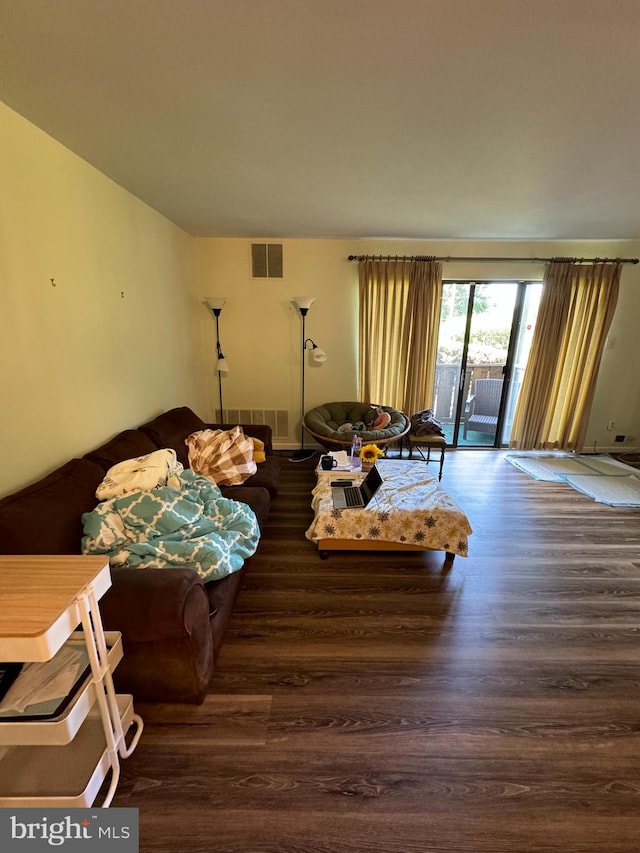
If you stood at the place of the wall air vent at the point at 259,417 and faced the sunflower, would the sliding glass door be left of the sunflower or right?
left

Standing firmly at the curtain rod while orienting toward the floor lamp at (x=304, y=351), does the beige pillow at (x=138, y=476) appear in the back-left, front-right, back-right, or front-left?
front-left

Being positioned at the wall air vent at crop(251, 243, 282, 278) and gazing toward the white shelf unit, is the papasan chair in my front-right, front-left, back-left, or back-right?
front-left

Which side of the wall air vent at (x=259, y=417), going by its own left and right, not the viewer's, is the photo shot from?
front

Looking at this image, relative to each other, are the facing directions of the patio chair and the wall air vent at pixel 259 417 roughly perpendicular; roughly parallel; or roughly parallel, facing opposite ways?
roughly parallel

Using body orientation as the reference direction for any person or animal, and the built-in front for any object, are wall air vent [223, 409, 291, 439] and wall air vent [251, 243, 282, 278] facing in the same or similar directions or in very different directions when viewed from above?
same or similar directions

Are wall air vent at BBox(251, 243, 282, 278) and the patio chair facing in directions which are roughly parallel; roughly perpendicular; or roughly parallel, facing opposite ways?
roughly parallel

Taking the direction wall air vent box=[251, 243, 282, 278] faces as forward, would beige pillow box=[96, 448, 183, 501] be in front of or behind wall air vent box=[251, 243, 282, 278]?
in front

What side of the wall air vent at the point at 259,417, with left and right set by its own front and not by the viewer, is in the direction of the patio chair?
left

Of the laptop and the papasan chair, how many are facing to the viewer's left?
1

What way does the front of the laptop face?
to the viewer's left

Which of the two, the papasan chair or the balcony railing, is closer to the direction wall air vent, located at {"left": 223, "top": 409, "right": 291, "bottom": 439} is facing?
the papasan chair

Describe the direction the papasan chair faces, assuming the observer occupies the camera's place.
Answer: facing the viewer
